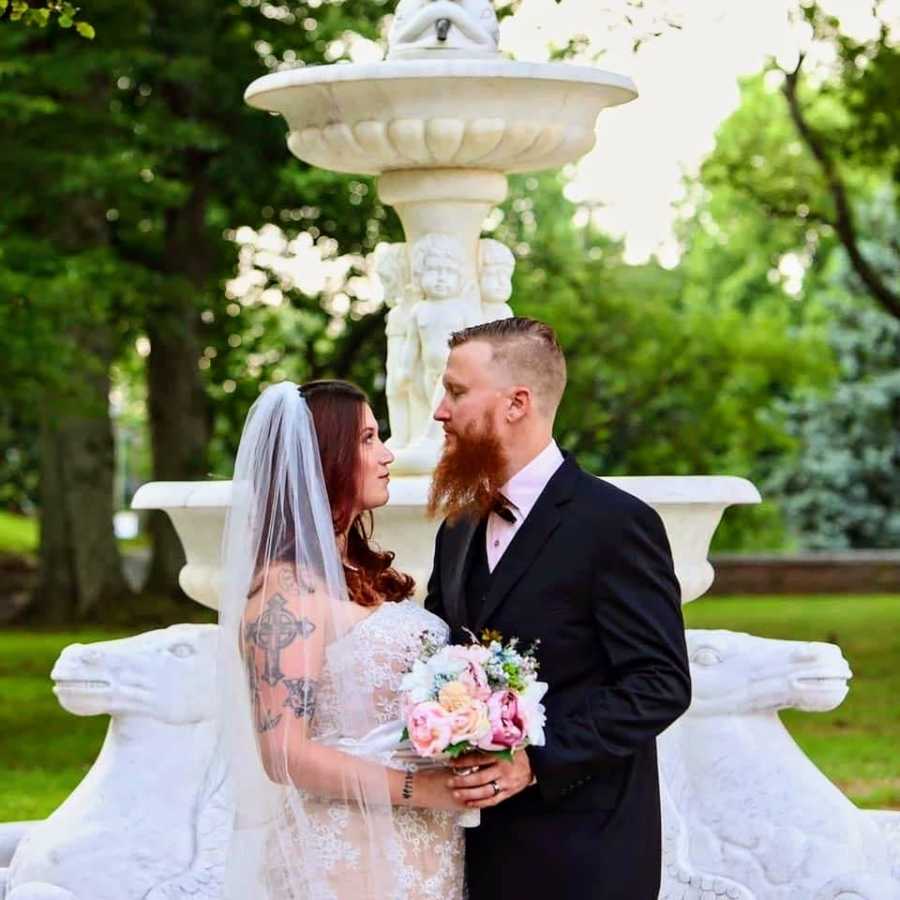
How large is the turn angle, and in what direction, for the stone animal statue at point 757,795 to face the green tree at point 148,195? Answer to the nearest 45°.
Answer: approximately 135° to its left

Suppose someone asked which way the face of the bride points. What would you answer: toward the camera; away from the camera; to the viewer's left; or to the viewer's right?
to the viewer's right

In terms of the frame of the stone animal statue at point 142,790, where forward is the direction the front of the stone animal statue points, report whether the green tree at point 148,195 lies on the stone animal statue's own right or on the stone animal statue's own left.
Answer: on the stone animal statue's own right

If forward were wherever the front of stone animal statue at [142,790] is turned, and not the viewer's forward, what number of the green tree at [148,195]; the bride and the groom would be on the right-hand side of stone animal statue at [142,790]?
1

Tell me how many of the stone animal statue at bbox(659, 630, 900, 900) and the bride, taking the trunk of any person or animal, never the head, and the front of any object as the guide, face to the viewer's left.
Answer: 0

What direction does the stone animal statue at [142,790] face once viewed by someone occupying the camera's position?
facing to the left of the viewer

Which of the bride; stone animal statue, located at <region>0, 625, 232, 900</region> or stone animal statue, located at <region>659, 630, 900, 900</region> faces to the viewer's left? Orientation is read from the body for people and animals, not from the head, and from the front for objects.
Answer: stone animal statue, located at <region>0, 625, 232, 900</region>

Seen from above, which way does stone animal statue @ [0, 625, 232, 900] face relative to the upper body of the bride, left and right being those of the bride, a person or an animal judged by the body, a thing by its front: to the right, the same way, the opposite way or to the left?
the opposite way

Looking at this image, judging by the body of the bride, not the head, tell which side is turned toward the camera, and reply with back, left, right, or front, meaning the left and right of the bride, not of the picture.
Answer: right

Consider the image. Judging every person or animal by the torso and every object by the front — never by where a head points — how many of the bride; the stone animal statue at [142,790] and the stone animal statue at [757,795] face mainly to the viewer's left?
1

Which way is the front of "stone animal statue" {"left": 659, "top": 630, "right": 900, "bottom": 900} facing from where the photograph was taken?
facing to the right of the viewer

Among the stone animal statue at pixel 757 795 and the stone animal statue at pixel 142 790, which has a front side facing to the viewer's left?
the stone animal statue at pixel 142 790

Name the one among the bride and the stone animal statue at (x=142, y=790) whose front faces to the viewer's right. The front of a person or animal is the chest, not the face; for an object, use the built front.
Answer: the bride
